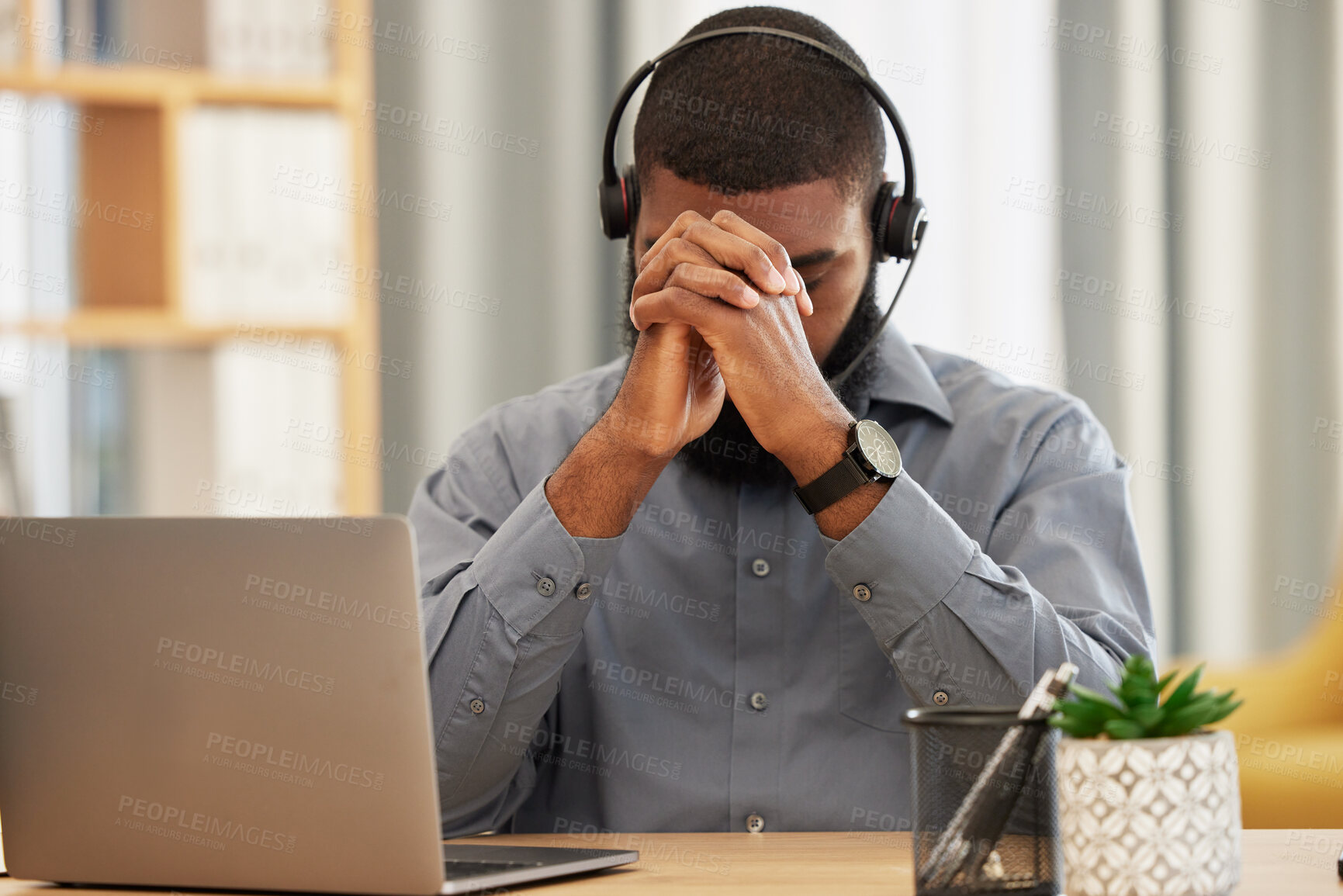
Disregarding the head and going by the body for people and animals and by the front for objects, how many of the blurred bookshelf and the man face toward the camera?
2

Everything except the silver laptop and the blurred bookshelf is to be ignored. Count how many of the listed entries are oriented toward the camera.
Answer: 1

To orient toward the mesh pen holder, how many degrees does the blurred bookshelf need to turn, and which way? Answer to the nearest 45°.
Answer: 0° — it already faces it

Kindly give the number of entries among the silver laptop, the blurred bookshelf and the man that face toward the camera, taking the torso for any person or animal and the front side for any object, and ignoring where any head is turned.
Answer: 2

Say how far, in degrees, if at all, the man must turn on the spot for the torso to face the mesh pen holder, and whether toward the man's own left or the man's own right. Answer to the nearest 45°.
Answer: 0° — they already face it

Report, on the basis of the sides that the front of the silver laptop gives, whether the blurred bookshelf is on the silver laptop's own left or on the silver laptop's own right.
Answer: on the silver laptop's own left

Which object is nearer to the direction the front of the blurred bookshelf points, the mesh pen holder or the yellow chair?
the mesh pen holder

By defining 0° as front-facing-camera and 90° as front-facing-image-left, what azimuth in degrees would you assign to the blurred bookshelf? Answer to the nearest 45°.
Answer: approximately 0°

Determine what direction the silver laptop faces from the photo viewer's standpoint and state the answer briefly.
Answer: facing away from the viewer and to the right of the viewer

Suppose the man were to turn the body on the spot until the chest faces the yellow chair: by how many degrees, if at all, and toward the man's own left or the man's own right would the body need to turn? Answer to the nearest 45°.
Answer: approximately 135° to the man's own left
